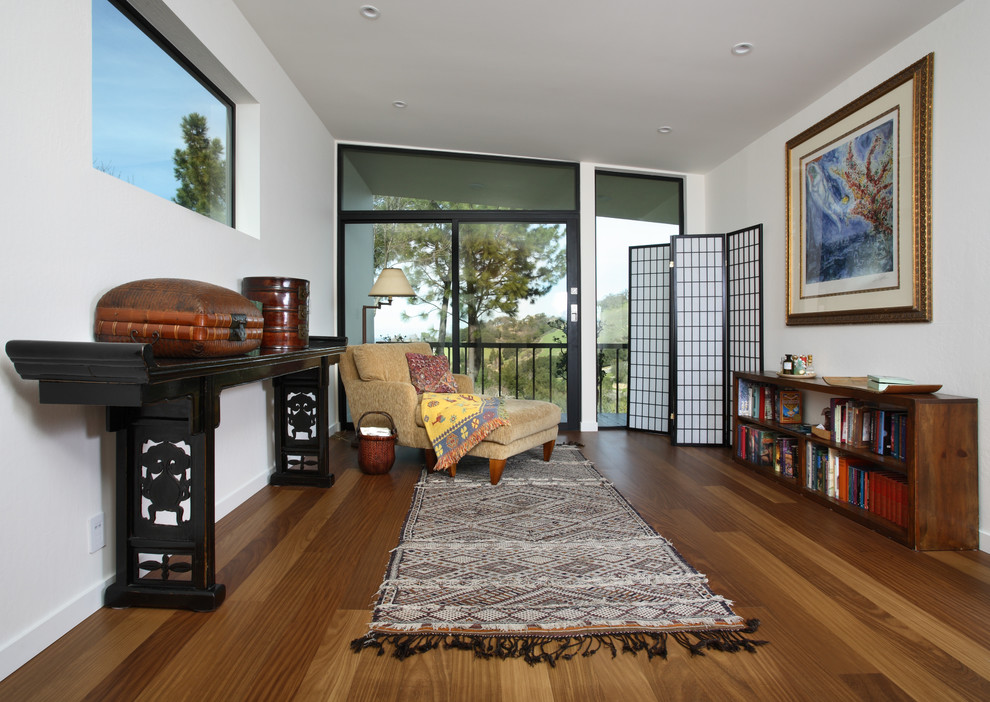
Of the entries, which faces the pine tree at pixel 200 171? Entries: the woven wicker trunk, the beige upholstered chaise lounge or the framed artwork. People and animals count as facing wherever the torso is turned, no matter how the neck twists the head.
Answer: the framed artwork

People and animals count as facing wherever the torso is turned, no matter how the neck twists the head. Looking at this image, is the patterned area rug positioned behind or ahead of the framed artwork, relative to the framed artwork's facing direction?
ahead

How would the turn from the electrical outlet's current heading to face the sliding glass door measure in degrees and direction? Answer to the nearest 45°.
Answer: approximately 90° to its left

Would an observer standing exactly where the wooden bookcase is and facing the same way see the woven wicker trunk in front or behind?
in front

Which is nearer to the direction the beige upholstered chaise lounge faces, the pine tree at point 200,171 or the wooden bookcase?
the wooden bookcase

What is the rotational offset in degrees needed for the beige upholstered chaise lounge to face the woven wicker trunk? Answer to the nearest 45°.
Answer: approximately 45° to its right

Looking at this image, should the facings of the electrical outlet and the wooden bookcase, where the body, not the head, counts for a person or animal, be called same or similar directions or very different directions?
very different directions

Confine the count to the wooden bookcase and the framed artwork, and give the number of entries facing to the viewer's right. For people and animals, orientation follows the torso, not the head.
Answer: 0
